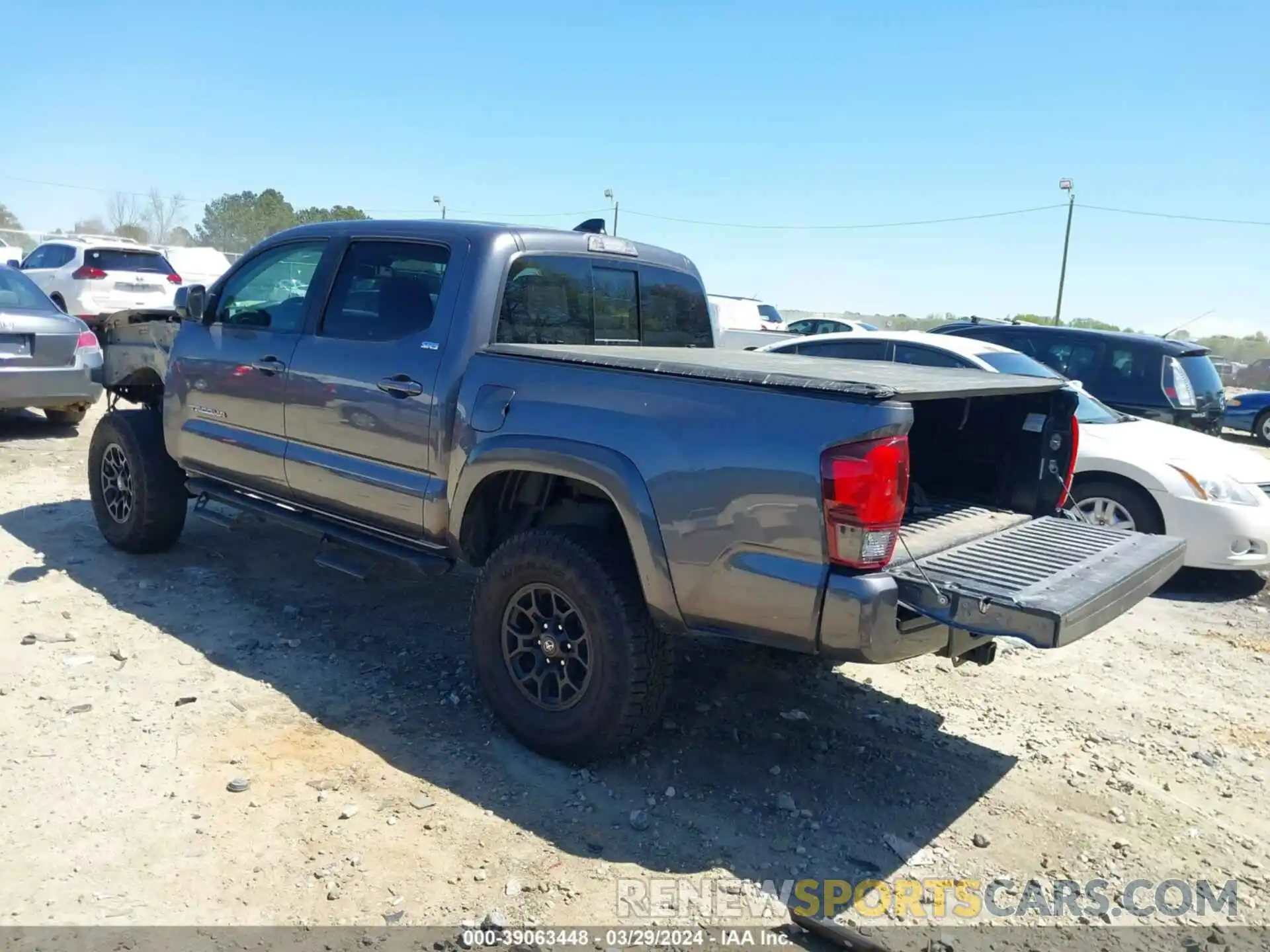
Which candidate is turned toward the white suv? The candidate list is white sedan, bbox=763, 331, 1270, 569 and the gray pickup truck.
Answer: the gray pickup truck

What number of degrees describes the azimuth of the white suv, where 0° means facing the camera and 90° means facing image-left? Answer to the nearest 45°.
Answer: approximately 135°

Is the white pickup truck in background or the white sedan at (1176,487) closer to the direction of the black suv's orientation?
the white pickup truck in background

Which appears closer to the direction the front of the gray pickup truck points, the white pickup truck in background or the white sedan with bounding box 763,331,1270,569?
the white pickup truck in background

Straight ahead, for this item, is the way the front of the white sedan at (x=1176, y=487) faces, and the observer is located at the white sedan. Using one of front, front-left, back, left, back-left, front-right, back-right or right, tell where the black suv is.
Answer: back-left

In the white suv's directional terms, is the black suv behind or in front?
behind

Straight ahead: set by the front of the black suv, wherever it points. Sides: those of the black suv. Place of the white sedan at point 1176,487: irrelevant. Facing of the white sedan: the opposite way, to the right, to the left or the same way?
the opposite way

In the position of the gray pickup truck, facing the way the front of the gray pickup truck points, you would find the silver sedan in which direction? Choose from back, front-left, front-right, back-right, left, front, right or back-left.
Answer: front

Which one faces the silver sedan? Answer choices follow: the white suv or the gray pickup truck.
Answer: the gray pickup truck

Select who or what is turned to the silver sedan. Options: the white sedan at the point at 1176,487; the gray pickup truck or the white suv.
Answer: the gray pickup truck

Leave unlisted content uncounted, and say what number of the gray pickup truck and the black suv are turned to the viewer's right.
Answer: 0

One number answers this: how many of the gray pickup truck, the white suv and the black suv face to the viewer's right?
0

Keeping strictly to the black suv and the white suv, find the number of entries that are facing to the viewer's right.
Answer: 0

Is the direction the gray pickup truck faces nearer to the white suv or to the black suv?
the white suv

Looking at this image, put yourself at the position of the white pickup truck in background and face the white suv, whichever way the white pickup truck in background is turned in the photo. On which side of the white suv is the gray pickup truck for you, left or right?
left

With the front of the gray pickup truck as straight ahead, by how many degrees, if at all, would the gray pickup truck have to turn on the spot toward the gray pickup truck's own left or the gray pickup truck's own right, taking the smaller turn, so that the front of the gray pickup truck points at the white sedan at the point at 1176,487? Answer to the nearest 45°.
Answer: approximately 90° to the gray pickup truck's own right

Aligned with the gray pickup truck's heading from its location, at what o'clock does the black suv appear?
The black suv is roughly at 3 o'clock from the gray pickup truck.

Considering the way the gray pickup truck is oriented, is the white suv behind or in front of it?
in front
